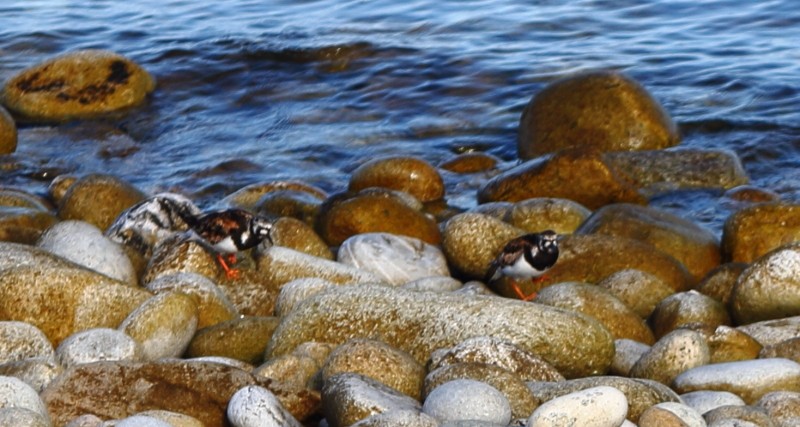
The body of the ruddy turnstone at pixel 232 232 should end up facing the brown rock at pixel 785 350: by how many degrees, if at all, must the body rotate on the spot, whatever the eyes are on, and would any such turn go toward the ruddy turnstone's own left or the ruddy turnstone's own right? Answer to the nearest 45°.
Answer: approximately 45° to the ruddy turnstone's own right

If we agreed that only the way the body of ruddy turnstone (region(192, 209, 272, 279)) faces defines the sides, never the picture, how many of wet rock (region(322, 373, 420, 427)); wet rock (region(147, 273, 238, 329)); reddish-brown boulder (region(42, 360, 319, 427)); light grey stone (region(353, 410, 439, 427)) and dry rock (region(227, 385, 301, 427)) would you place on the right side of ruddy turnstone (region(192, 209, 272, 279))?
5

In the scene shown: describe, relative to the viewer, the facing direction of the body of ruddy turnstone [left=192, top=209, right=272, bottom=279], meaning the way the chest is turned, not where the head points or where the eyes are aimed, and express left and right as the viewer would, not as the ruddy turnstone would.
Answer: facing to the right of the viewer

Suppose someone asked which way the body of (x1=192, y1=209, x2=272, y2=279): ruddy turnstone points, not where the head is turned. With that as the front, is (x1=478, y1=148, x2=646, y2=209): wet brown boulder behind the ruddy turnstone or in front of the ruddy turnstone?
in front

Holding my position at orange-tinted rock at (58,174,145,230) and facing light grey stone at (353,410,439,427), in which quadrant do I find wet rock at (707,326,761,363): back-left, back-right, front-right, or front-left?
front-left

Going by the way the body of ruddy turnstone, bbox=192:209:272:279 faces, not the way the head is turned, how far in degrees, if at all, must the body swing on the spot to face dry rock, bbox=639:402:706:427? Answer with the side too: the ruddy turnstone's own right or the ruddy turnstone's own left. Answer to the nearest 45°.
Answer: approximately 45° to the ruddy turnstone's own right

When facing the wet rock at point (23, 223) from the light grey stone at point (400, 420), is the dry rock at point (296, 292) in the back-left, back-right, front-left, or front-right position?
front-right

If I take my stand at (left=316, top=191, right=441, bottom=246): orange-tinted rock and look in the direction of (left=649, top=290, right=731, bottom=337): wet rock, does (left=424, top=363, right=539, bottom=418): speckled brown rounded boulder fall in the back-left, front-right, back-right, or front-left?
front-right

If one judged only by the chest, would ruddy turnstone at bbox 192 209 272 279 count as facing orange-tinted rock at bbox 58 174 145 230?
no

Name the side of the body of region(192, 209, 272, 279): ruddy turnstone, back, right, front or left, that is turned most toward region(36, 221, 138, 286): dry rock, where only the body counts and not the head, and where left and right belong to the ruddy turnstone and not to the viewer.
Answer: back

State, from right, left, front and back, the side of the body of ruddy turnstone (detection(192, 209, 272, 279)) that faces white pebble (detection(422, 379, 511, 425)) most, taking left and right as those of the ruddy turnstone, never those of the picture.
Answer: right

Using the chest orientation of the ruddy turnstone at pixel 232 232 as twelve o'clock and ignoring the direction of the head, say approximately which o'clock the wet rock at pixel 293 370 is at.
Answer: The wet rock is roughly at 3 o'clock from the ruddy turnstone.

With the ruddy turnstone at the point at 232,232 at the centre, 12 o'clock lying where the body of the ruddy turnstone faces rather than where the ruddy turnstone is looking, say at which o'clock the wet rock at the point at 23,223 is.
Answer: The wet rock is roughly at 7 o'clock from the ruddy turnstone.

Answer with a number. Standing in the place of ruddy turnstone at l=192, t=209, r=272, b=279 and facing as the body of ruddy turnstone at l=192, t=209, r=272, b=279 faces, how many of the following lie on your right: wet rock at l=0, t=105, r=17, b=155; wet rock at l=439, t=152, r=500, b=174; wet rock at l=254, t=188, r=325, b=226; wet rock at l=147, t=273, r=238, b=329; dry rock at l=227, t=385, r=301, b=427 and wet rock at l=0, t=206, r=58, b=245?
2

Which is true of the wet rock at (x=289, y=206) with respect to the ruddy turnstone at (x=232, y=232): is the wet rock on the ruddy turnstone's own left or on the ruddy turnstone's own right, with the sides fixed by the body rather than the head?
on the ruddy turnstone's own left

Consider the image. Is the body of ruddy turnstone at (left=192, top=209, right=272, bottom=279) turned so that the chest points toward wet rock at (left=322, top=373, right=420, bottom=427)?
no

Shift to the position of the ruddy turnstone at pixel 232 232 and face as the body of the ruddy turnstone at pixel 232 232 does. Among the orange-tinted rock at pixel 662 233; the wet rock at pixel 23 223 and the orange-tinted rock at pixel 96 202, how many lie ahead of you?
1
